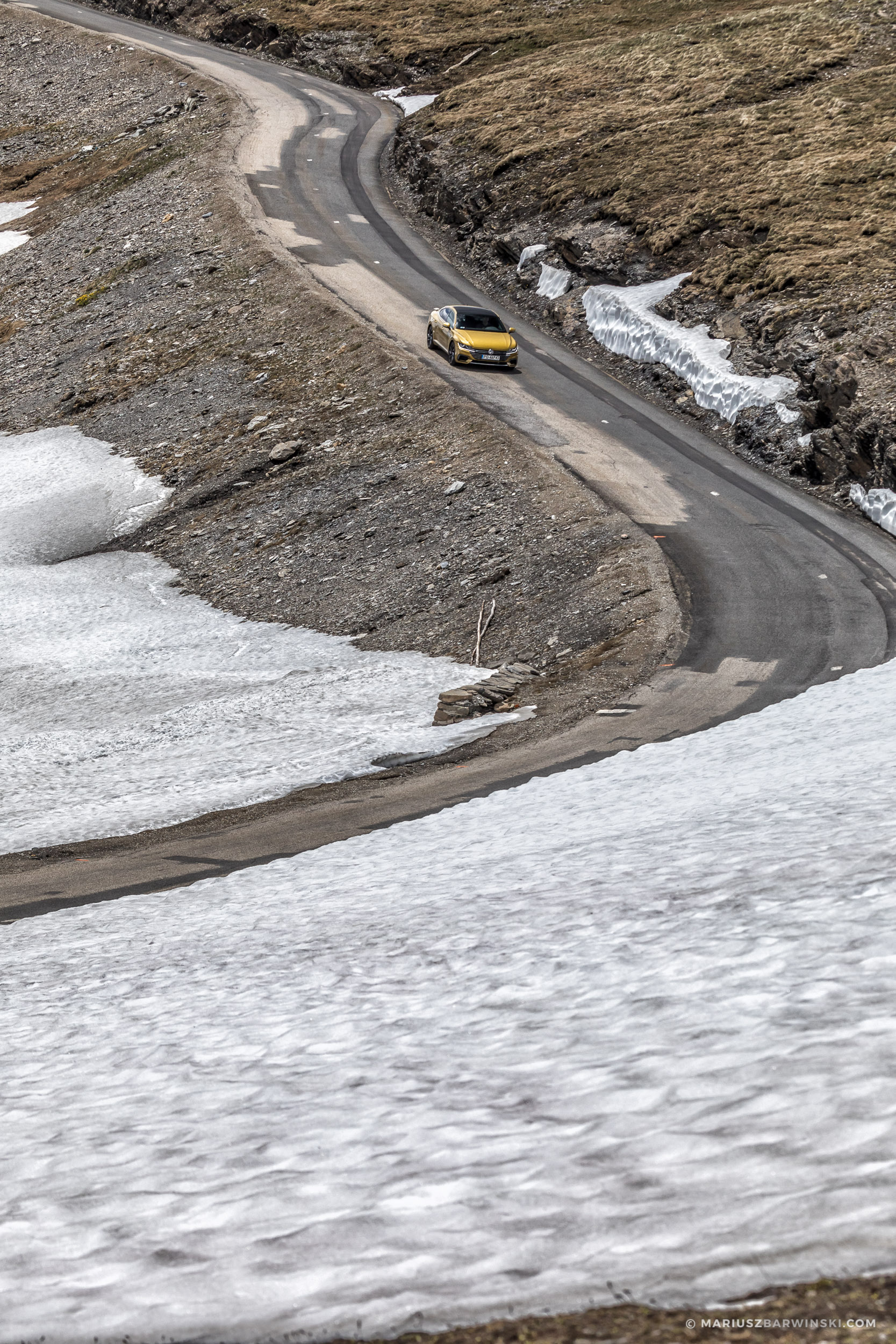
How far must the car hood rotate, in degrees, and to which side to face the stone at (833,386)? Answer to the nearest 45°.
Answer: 0° — it already faces it

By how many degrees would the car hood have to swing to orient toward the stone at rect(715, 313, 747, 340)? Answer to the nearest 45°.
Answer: approximately 45° to its left

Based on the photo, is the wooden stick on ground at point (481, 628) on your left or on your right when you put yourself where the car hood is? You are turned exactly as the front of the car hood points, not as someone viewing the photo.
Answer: on your right

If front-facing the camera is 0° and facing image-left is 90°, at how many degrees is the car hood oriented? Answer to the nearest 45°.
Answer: approximately 315°

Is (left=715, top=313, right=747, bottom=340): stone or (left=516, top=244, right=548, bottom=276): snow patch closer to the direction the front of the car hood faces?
the stone

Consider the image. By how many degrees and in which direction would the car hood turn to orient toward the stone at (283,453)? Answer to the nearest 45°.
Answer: approximately 90° to its right

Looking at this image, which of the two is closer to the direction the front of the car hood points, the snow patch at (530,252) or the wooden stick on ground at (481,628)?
the wooden stick on ground
